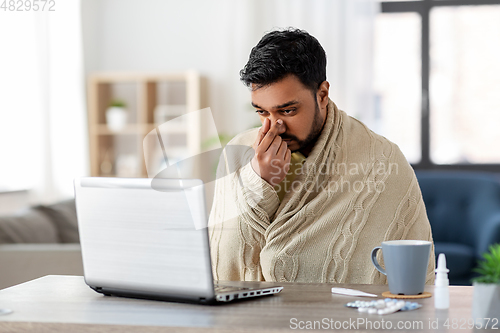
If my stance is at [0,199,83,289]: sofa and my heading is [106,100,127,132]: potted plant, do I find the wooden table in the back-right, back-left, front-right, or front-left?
back-right

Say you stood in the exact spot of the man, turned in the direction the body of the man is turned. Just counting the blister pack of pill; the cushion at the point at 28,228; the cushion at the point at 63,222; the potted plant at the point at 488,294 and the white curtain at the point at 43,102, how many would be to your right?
3

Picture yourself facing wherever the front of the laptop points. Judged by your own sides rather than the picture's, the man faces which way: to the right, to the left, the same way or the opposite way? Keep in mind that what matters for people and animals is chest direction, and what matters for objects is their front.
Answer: the opposite way

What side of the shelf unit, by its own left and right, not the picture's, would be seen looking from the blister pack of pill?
front

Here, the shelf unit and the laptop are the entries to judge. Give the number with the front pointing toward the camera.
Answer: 1

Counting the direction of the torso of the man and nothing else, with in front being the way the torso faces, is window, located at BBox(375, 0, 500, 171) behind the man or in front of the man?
behind

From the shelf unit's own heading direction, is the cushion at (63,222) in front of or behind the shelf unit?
in front

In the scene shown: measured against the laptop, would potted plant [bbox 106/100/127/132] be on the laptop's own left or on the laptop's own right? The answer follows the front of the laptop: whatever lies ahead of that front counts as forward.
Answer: on the laptop's own left

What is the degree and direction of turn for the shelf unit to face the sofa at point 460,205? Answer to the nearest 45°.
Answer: approximately 45° to its left

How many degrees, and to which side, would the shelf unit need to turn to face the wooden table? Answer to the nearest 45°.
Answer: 0° — it already faces it

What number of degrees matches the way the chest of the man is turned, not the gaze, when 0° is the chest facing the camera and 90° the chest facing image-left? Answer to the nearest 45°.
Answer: approximately 45°

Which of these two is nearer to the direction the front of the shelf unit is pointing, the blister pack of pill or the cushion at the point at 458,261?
the blister pack of pill
